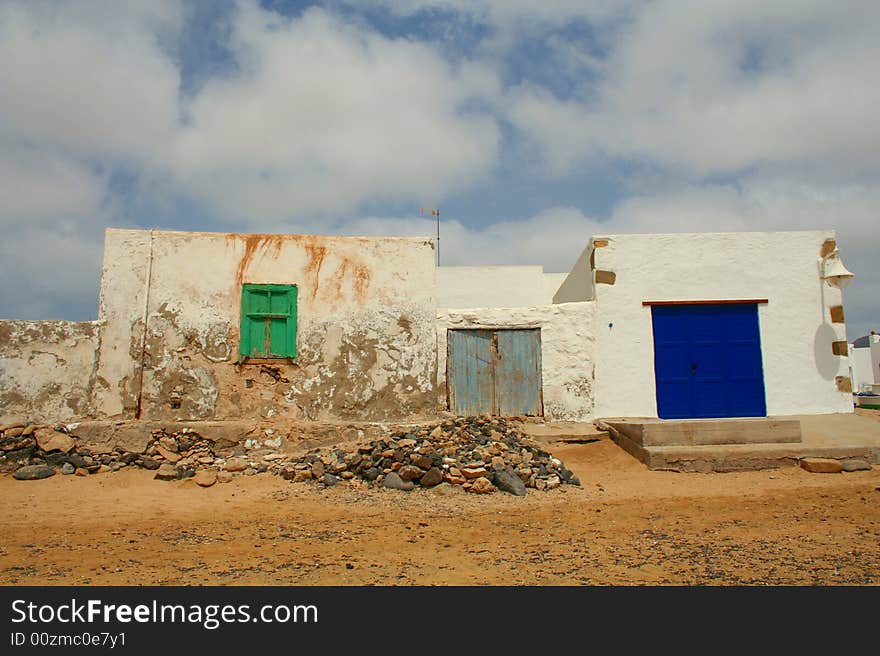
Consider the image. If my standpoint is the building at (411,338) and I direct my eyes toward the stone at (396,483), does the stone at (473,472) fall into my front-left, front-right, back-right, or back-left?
front-left

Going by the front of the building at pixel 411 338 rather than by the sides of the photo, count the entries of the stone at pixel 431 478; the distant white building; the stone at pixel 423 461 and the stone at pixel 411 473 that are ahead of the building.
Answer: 3

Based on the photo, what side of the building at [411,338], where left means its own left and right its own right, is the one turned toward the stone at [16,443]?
right

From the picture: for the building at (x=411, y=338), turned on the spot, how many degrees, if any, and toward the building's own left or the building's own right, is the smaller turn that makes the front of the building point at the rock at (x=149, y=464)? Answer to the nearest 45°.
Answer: approximately 90° to the building's own right

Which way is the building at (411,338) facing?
toward the camera

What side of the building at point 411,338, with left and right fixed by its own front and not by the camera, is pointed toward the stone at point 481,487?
front

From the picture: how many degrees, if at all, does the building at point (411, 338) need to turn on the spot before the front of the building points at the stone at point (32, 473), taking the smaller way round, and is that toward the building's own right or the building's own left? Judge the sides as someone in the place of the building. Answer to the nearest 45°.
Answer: approximately 90° to the building's own right

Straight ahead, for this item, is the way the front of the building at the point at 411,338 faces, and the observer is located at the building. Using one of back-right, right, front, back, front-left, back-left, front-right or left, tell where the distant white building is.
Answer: back-left

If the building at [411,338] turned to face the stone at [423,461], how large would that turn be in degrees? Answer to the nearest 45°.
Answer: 0° — it already faces it

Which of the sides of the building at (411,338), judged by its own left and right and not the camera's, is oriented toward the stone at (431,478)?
front

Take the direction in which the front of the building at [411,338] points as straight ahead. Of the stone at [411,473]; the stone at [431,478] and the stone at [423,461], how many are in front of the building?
3

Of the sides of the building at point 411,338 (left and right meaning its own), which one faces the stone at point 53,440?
right
